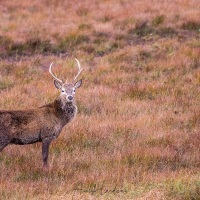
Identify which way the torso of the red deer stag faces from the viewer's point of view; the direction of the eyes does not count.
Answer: to the viewer's right
